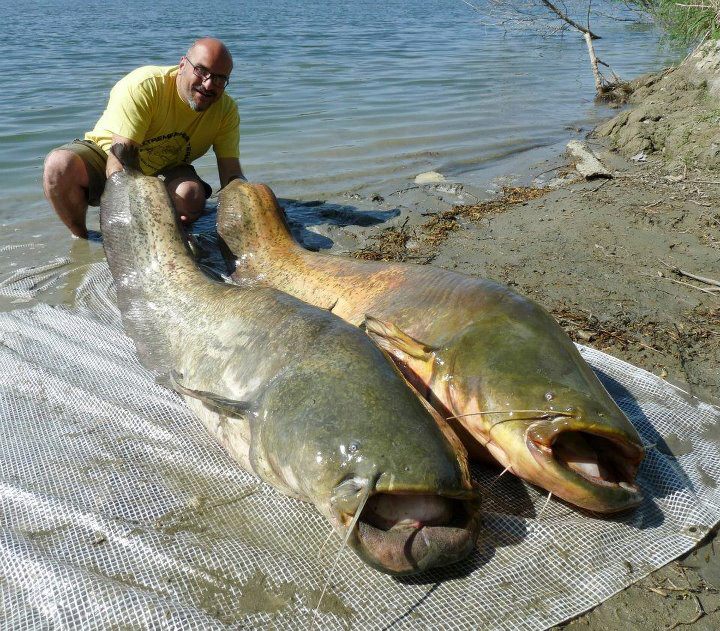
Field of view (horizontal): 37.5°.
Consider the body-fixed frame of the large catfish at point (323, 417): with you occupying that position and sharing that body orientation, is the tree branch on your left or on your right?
on your left

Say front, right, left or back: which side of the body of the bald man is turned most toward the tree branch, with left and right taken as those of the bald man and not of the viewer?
left

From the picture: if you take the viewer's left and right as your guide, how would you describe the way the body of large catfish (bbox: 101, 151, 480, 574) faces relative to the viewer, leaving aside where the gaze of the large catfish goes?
facing the viewer and to the right of the viewer

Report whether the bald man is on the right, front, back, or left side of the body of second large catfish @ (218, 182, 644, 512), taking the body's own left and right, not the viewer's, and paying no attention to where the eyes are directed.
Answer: back

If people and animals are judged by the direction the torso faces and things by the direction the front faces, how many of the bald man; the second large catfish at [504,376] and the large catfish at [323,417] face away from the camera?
0

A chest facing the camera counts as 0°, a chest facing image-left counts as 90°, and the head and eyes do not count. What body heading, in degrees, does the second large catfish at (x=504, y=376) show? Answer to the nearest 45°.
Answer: approximately 315°

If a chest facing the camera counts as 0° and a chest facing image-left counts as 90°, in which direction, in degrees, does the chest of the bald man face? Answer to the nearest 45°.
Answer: approximately 315°

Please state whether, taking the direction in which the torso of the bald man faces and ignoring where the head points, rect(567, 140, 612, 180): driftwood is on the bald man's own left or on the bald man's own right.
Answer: on the bald man's own left

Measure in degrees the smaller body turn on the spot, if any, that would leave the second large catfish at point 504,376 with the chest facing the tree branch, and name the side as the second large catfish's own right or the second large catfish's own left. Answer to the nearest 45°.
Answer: approximately 135° to the second large catfish's own left
